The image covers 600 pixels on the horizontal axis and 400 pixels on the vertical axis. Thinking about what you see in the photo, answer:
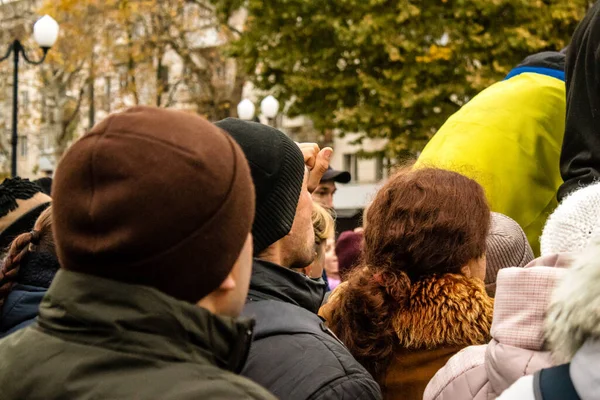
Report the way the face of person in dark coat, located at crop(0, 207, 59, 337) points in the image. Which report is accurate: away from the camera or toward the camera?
away from the camera

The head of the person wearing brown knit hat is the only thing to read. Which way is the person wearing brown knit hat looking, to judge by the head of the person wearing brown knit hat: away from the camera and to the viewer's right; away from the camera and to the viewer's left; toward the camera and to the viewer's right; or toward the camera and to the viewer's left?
away from the camera and to the viewer's right

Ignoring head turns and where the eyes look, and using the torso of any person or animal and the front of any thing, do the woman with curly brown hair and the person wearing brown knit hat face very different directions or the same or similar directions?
same or similar directions

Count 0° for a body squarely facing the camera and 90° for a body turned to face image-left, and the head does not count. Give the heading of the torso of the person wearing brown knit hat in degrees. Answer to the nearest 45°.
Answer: approximately 225°

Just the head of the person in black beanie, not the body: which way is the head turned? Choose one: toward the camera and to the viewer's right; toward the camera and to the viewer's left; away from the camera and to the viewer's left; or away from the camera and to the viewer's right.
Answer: away from the camera and to the viewer's right

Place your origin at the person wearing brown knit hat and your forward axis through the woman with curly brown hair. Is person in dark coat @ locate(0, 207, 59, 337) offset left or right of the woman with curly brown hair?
left

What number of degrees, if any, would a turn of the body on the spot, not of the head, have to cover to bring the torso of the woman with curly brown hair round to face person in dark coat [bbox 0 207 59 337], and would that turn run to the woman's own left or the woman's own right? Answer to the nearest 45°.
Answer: approximately 135° to the woman's own left

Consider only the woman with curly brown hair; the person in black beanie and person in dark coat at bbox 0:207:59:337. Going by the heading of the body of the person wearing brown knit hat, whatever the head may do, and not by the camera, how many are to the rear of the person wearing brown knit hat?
0

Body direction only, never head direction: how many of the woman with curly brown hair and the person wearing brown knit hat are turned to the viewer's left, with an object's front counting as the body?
0

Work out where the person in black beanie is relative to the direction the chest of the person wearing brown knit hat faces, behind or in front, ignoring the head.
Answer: in front

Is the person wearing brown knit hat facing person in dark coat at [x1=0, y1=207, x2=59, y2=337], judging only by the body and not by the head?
no

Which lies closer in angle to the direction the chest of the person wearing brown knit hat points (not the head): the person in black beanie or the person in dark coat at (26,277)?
the person in black beanie

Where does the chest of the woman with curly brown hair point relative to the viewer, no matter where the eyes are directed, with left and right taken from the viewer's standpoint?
facing away from the viewer and to the right of the viewer

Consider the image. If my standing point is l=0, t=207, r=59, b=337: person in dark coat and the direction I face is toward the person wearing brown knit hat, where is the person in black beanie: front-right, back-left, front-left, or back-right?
front-left

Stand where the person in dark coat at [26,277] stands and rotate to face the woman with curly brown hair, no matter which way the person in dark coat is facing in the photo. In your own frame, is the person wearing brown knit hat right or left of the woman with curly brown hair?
right

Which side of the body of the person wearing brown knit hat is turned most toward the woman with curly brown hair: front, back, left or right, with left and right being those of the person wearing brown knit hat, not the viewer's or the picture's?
front
